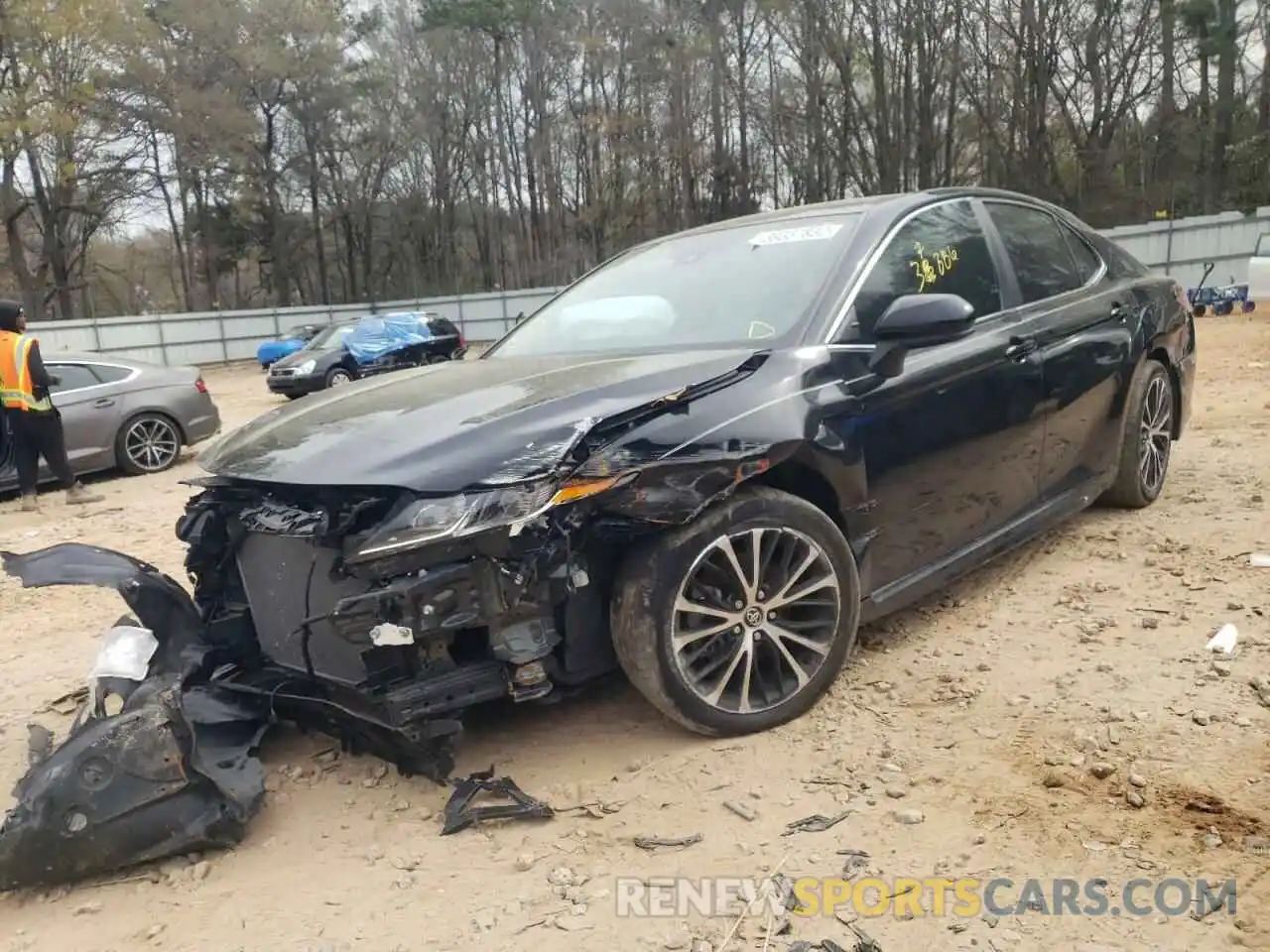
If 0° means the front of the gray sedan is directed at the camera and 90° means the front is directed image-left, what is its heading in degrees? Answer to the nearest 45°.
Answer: approximately 90°

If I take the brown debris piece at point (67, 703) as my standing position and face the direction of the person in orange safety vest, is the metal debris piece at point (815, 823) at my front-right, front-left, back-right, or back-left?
back-right

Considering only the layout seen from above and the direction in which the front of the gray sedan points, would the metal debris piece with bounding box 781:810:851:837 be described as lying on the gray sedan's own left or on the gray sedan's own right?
on the gray sedan's own left

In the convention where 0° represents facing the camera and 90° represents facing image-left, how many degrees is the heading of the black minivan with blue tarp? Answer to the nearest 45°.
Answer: approximately 45°

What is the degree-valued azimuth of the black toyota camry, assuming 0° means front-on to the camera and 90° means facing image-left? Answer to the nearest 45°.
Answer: approximately 45°

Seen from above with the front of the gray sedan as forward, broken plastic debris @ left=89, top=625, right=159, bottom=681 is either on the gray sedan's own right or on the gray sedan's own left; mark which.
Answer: on the gray sedan's own left

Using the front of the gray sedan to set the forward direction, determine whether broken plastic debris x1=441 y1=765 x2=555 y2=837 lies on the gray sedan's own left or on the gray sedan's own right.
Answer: on the gray sedan's own left

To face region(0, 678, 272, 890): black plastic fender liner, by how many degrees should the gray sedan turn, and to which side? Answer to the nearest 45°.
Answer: approximately 90° to its left
